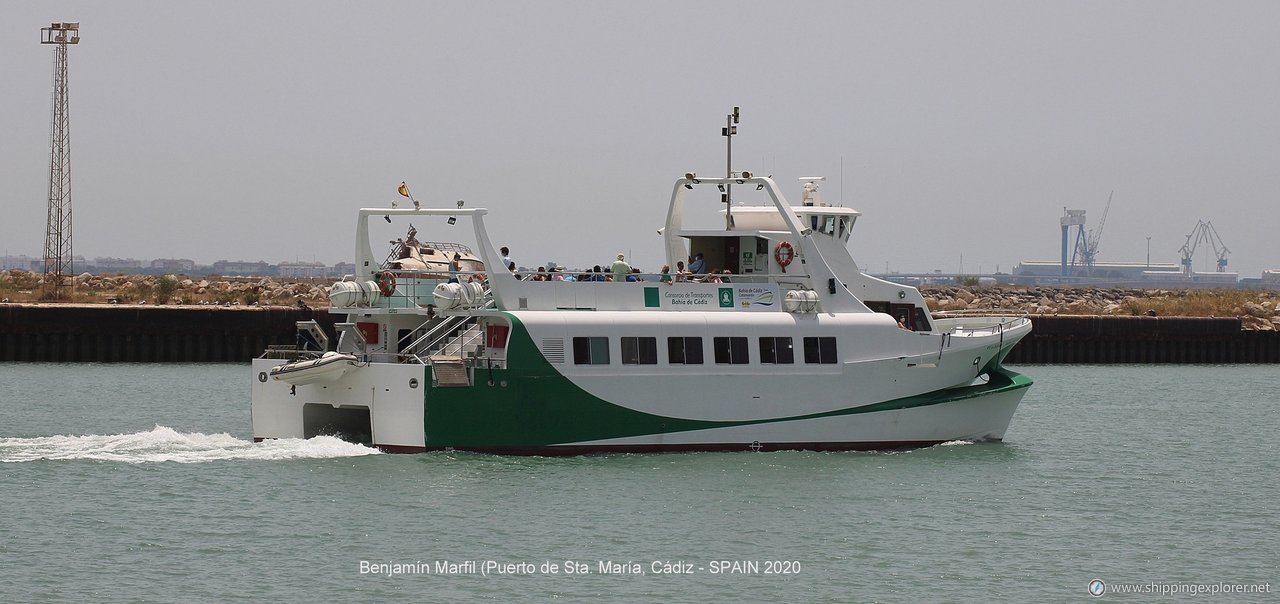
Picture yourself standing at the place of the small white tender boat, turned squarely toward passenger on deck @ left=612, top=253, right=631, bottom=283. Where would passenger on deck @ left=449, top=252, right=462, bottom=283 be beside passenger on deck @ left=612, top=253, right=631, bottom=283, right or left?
left

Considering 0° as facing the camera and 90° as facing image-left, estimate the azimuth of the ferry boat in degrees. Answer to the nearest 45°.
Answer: approximately 225°
